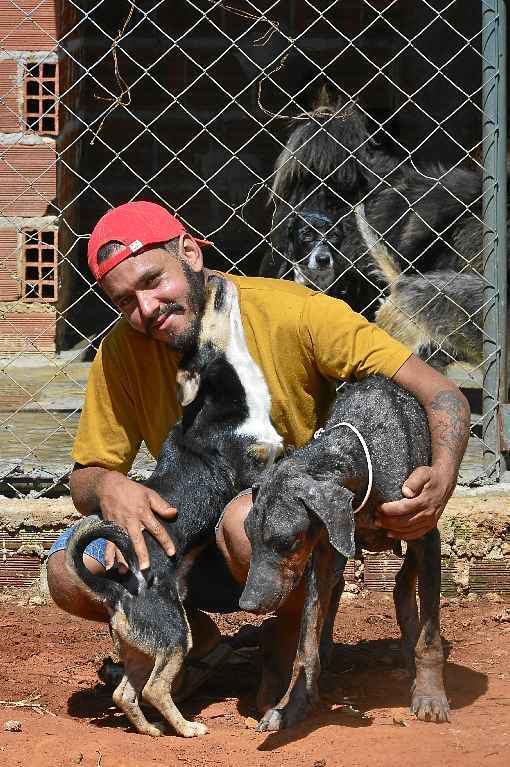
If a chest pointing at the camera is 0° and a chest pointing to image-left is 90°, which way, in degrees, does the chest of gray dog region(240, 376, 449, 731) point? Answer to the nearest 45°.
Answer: approximately 45°

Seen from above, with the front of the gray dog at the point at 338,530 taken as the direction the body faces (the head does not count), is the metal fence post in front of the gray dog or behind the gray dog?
behind

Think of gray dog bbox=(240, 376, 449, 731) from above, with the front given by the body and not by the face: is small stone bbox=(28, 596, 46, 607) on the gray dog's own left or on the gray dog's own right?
on the gray dog's own right

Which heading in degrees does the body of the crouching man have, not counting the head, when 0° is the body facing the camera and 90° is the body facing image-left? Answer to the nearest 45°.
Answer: approximately 0°

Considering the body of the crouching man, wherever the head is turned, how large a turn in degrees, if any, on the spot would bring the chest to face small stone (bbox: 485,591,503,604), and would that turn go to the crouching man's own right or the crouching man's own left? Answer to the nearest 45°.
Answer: approximately 135° to the crouching man's own left
